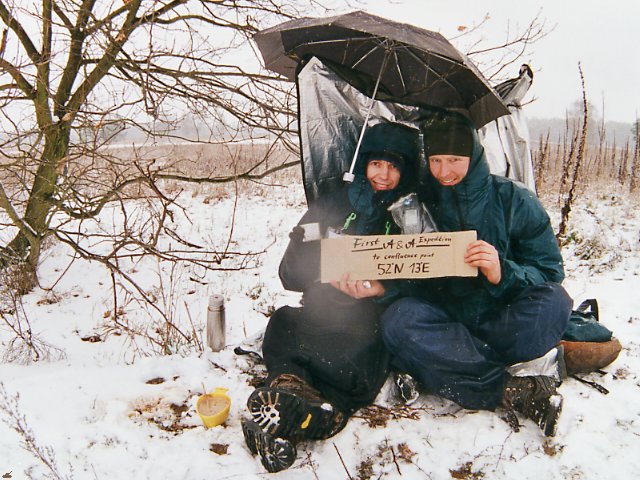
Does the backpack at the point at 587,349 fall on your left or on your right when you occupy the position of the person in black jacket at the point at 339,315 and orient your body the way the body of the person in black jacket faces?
on your left

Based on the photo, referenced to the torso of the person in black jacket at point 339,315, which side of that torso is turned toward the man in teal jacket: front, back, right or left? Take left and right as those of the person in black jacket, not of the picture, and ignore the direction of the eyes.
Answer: left

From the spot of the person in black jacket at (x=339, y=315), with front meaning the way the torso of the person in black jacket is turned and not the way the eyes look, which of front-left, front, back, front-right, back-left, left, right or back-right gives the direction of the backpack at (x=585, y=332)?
left

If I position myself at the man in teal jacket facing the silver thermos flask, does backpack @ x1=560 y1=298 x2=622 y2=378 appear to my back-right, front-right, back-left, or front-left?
back-right

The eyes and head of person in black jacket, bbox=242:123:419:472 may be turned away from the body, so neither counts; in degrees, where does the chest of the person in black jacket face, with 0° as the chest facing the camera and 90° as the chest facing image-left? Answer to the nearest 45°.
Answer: approximately 0°
